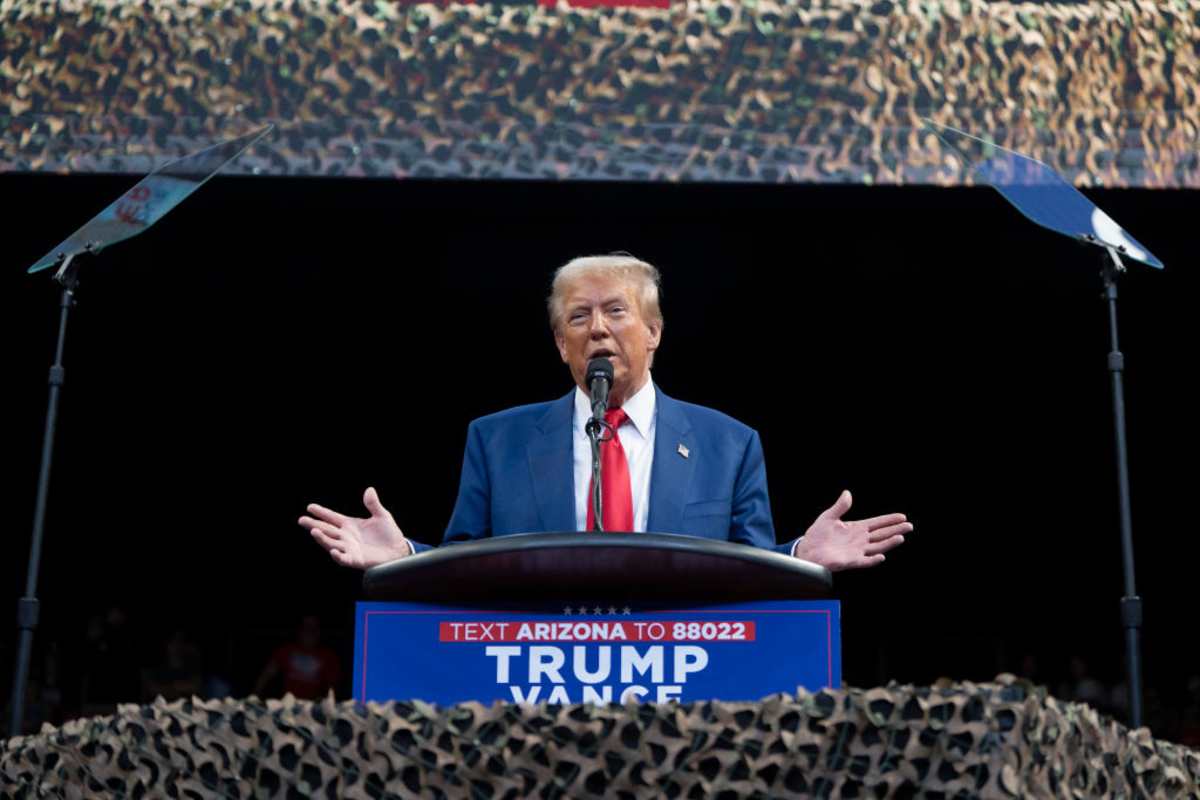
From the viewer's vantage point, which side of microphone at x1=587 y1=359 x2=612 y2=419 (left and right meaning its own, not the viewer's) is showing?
back

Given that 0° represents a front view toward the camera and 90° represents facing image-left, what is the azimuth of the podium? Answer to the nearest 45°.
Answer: approximately 0°

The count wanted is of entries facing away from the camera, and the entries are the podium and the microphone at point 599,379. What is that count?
1

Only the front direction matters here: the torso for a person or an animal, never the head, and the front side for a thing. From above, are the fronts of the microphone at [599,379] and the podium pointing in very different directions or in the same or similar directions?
very different directions

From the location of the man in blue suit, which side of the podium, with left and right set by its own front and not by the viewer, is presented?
back

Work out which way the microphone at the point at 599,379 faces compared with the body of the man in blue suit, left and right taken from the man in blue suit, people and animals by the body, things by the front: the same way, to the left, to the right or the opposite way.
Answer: the opposite way

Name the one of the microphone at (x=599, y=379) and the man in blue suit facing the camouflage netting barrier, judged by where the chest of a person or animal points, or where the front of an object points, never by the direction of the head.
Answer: the man in blue suit
